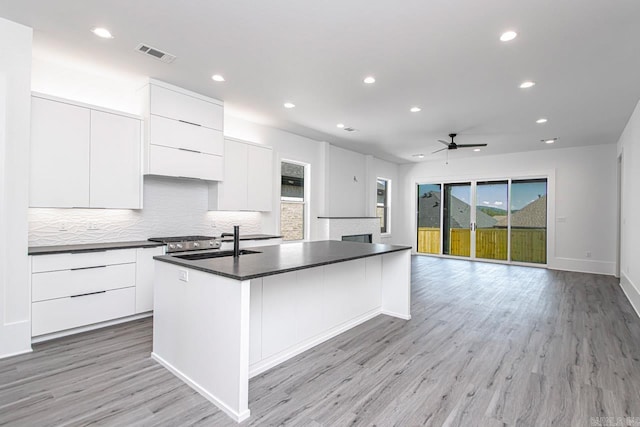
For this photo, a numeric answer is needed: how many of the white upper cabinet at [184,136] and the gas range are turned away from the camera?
0

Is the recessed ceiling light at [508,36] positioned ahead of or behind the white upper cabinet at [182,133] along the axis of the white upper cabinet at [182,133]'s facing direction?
ahead

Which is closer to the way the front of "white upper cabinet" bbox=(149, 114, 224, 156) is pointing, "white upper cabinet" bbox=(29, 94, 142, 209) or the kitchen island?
the kitchen island

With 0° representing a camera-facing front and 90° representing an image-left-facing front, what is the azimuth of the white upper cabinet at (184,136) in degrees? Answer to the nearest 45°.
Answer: approximately 315°

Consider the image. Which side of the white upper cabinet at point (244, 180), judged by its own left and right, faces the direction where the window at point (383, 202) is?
left

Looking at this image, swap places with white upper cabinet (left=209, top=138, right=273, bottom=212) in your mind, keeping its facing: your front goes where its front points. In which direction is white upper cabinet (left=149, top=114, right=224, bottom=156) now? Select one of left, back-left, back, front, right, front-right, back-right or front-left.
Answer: right

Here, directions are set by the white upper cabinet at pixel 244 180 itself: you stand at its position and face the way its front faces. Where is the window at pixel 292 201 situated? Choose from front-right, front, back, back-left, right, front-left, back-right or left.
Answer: left

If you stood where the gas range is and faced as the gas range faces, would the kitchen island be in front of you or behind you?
in front

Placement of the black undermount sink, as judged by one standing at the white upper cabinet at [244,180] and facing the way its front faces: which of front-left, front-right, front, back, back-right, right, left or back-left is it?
front-right

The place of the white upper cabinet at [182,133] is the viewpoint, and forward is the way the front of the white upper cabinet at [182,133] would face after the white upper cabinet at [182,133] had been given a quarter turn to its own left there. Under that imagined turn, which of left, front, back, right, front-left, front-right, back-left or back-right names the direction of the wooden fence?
front-right

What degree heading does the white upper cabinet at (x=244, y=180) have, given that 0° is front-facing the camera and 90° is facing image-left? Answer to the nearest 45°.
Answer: approximately 315°

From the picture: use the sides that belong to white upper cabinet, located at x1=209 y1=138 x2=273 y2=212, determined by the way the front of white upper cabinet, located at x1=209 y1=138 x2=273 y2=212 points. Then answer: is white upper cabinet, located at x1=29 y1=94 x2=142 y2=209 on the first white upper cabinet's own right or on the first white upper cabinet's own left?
on the first white upper cabinet's own right

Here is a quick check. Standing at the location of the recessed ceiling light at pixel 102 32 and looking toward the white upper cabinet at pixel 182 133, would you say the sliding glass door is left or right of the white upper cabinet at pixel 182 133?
right

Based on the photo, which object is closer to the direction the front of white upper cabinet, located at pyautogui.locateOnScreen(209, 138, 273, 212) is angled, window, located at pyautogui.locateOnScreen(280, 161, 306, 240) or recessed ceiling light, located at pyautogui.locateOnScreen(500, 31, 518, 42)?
the recessed ceiling light

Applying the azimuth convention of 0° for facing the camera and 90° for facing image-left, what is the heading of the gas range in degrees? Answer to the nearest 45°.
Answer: approximately 315°
